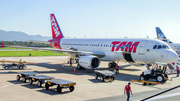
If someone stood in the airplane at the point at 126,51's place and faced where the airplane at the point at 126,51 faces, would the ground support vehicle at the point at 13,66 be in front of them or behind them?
behind

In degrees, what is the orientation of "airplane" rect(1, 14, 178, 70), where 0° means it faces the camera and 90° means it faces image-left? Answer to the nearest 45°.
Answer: approximately 315°
